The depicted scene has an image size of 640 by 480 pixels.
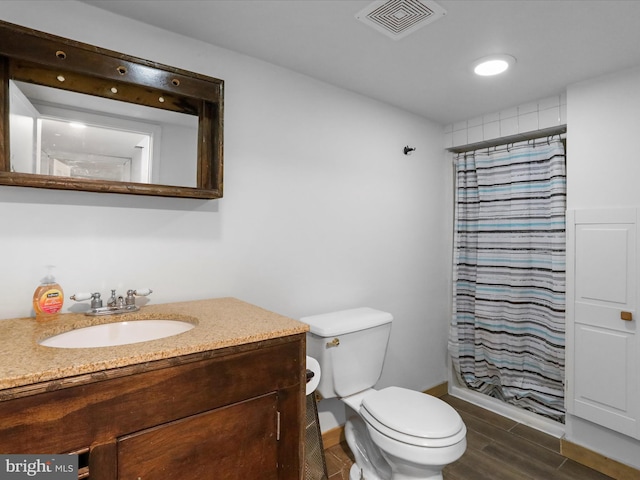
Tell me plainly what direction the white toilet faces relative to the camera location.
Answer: facing the viewer and to the right of the viewer

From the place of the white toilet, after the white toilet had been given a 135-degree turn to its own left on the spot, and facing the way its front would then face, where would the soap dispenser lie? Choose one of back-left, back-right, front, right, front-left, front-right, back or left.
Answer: back-left

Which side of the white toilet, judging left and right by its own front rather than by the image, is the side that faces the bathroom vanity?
right

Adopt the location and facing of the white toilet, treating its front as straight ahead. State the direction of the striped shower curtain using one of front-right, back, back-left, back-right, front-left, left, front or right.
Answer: left

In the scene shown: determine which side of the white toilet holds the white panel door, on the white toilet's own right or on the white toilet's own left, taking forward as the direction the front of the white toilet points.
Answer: on the white toilet's own left
